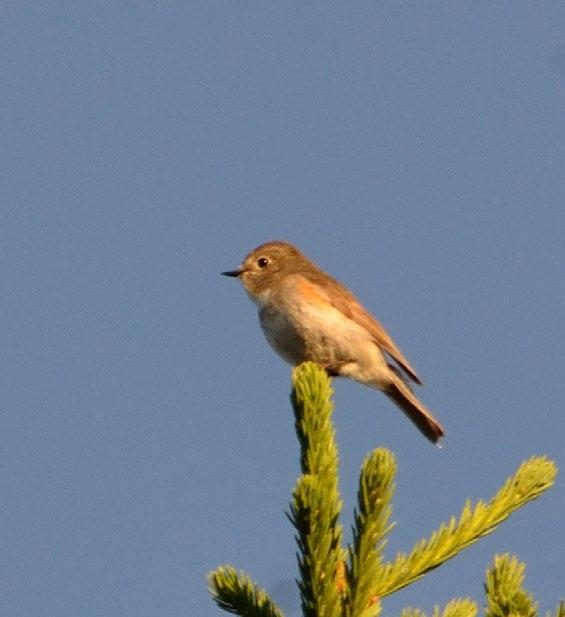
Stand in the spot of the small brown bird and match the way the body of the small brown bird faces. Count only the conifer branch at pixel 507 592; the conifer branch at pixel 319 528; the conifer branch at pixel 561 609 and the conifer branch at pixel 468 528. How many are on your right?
0

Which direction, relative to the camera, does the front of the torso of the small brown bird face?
to the viewer's left

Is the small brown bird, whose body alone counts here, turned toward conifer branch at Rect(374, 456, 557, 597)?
no

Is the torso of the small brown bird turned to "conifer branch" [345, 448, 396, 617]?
no

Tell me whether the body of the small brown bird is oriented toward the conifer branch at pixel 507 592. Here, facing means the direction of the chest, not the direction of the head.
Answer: no

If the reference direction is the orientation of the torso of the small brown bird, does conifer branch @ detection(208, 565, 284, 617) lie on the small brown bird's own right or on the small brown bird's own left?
on the small brown bird's own left
